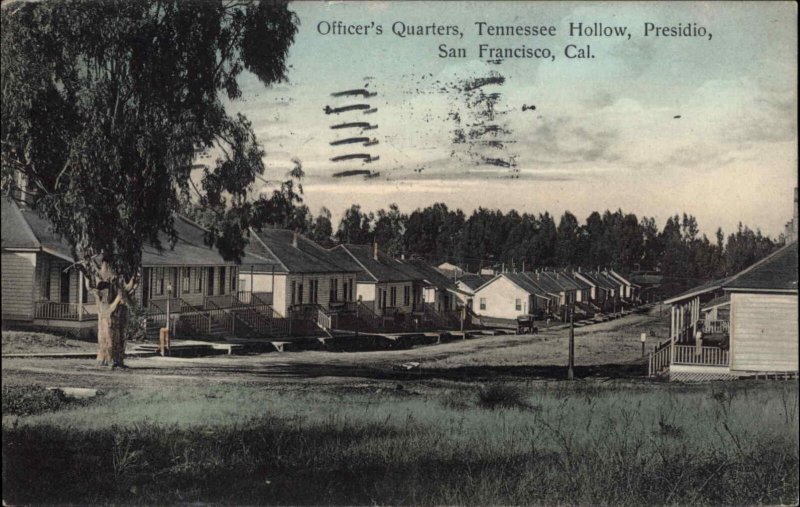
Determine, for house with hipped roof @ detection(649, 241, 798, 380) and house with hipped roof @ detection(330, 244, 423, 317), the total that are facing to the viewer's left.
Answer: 1

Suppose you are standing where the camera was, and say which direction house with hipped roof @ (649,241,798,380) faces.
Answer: facing to the left of the viewer

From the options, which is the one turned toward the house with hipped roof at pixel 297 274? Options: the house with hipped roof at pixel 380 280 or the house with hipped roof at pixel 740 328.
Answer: the house with hipped roof at pixel 740 328

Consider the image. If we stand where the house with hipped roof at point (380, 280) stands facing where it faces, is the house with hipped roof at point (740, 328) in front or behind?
in front

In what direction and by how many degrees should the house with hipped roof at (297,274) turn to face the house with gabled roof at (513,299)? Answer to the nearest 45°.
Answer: approximately 45° to its left

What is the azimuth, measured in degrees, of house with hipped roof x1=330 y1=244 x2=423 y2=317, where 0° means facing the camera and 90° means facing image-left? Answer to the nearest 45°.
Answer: approximately 315°

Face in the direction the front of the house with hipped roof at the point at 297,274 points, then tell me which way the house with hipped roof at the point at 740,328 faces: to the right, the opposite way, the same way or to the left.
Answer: the opposite way
